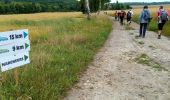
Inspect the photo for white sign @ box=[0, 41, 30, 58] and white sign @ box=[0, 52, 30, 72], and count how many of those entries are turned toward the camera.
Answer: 2

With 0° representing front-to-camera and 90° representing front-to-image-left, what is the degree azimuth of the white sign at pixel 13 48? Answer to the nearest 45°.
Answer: approximately 0°

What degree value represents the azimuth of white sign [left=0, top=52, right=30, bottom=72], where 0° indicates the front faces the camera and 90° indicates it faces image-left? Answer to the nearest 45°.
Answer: approximately 0°
